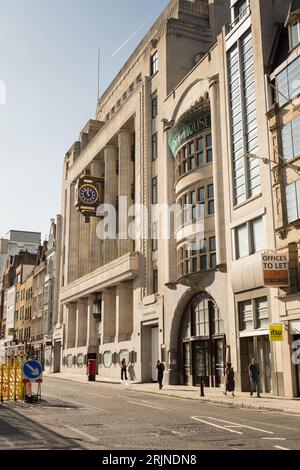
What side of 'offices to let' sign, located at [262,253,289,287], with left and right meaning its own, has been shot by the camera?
front

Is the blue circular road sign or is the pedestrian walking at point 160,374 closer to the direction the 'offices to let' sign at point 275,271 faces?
the blue circular road sign

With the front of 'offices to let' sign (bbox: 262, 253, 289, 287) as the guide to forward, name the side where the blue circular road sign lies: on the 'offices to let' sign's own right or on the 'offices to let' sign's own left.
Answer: on the 'offices to let' sign's own right

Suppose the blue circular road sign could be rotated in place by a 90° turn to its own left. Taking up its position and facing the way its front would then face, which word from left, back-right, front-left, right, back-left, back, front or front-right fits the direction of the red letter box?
left

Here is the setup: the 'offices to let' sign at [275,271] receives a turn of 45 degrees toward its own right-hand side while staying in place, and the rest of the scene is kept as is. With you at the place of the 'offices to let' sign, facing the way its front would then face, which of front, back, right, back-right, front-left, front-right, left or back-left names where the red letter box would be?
right

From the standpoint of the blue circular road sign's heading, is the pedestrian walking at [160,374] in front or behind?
behind

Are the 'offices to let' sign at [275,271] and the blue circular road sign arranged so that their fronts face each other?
no

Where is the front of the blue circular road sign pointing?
toward the camera

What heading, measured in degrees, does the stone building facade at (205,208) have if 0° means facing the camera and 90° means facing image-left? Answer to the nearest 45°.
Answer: approximately 45°

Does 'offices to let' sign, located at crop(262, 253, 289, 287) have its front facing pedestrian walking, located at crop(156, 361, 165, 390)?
no

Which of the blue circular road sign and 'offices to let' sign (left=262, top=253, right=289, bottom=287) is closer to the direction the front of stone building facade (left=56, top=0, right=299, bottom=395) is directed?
the blue circular road sign

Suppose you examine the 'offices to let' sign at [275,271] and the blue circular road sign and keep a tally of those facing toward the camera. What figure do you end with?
2
